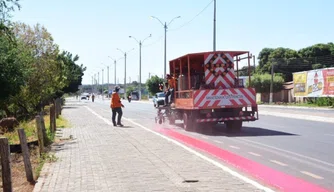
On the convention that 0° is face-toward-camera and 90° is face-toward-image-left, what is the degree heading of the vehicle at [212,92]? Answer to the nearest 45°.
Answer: approximately 135°

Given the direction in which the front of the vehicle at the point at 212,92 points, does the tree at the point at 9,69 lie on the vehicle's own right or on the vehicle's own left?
on the vehicle's own left
